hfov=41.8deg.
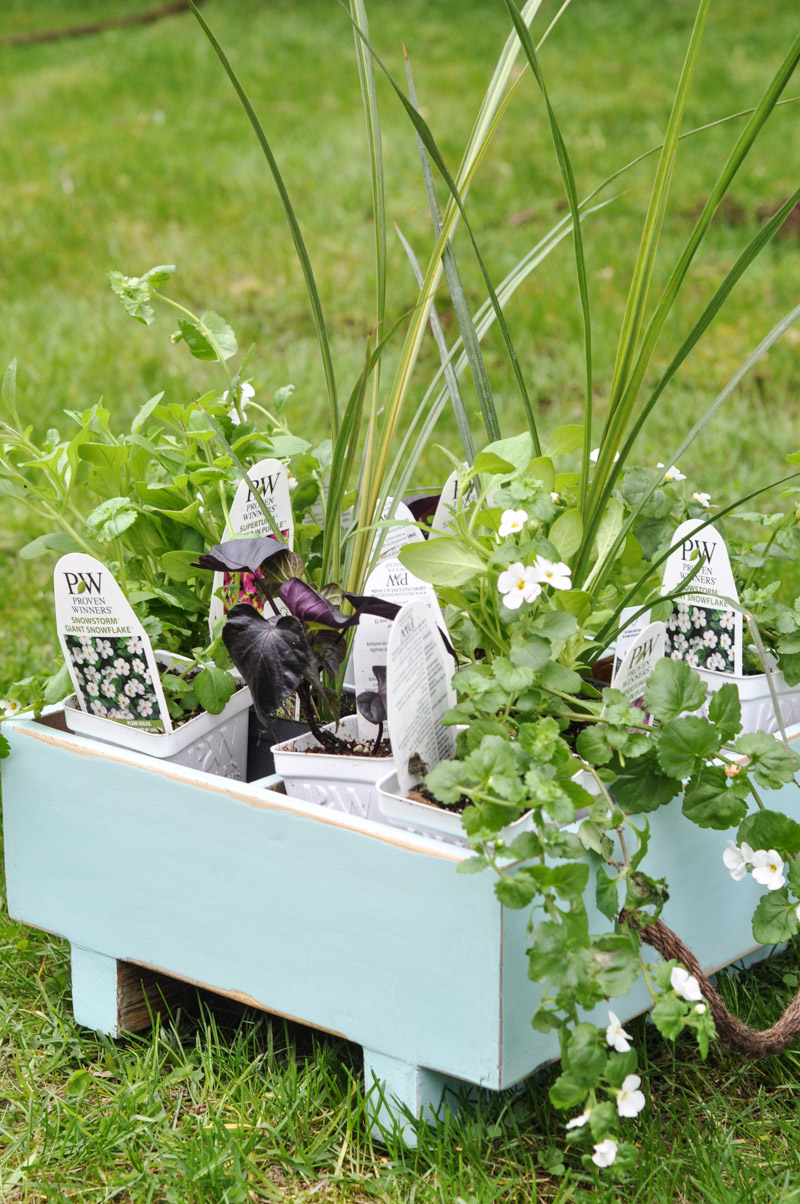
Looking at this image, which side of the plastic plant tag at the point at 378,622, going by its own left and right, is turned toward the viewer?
back

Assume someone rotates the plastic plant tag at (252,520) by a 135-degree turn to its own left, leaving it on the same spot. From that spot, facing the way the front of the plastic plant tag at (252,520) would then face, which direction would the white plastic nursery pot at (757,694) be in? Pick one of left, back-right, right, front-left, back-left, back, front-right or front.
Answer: front-right

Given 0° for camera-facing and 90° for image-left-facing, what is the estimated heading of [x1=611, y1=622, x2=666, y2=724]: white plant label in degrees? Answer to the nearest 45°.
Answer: approximately 45°

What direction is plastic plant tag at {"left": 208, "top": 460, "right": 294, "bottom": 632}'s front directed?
toward the camera

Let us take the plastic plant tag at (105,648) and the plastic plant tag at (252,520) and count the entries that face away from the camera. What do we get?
0

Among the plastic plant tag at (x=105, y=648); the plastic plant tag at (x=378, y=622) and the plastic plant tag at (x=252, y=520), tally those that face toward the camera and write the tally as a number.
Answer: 2

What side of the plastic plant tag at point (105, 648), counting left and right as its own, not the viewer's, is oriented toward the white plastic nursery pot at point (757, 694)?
left
